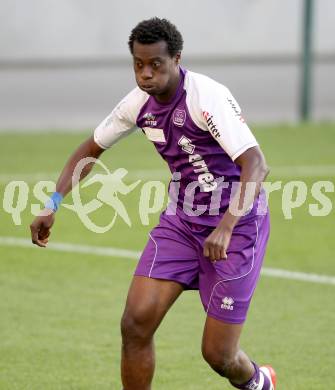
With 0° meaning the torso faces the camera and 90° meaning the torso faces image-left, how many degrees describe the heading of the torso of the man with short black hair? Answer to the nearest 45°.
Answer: approximately 45°
